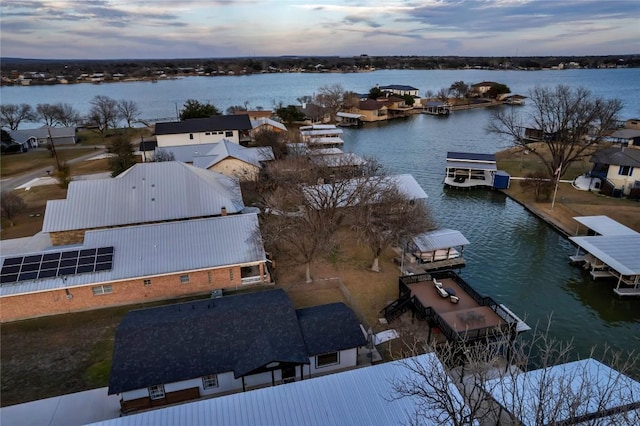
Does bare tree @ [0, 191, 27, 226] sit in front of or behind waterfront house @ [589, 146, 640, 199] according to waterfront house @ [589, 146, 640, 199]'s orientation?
in front

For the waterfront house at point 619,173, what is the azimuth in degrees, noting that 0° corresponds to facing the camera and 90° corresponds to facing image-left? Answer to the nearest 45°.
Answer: approximately 45°
